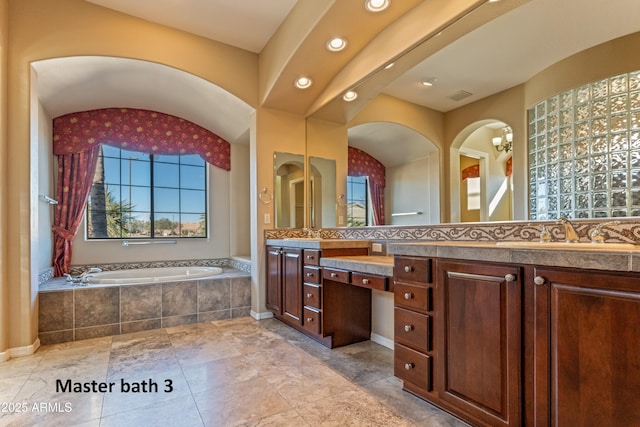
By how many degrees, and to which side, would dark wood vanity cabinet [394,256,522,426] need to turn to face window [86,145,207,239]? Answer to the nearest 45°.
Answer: approximately 45° to its right

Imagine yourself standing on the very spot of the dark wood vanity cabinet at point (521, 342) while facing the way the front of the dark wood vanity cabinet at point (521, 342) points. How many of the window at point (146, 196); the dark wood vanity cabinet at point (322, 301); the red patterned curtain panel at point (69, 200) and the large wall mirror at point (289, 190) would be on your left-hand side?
0

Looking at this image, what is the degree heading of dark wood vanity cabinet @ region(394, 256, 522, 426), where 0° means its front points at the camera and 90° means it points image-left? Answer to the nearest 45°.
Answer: approximately 45°

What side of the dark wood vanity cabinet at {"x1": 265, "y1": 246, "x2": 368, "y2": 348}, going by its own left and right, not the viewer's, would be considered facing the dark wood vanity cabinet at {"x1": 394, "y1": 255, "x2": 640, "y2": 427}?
left

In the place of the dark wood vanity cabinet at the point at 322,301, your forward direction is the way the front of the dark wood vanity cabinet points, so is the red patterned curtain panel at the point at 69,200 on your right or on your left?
on your right

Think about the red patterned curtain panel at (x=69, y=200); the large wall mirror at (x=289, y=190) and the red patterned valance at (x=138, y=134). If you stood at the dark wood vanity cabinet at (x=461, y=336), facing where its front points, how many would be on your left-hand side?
0

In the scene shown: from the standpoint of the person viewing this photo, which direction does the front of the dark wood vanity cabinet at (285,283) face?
facing the viewer and to the left of the viewer

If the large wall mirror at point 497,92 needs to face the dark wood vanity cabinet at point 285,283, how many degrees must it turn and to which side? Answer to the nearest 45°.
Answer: approximately 45° to its right

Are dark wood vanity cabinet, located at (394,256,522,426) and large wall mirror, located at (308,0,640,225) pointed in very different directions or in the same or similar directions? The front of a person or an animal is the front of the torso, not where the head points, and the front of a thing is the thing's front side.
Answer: same or similar directions

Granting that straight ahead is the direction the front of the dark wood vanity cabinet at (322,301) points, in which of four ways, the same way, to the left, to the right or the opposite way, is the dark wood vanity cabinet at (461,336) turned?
the same way

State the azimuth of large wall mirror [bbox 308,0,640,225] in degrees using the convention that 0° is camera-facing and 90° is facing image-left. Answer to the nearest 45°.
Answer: approximately 45°

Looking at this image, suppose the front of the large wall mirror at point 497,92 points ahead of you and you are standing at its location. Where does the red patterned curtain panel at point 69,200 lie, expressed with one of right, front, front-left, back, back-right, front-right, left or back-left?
front-right

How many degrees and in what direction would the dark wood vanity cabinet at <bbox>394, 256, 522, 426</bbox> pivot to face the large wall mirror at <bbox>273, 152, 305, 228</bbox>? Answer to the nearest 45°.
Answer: approximately 90° to its right

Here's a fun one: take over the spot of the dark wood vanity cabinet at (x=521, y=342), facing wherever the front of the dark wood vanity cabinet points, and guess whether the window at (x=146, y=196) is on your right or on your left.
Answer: on your right
